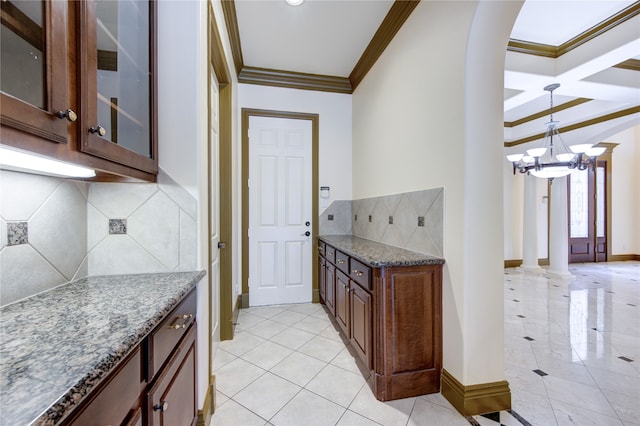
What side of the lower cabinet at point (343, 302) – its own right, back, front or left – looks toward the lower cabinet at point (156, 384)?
left

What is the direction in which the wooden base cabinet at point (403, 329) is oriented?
to the viewer's left

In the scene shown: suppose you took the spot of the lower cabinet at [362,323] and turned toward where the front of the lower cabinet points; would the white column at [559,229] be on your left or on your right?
on your right

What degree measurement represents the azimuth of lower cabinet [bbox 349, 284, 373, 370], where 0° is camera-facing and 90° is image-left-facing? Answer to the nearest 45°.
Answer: approximately 90°

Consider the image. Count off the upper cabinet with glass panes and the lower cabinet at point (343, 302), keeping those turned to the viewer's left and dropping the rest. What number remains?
1

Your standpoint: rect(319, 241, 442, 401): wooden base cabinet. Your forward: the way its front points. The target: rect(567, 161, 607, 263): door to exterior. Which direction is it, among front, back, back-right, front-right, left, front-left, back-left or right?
back-right

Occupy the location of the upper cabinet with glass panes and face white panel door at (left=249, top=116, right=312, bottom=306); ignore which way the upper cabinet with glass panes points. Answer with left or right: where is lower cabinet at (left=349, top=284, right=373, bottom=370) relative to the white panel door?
right

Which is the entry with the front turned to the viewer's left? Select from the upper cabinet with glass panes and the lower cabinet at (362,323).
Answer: the lower cabinet

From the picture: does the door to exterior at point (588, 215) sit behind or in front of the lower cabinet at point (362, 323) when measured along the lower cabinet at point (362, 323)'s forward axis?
behind

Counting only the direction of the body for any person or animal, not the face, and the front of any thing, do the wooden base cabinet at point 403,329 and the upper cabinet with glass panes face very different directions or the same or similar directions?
very different directions

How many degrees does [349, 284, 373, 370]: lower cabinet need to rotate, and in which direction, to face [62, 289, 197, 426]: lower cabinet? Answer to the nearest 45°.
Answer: approximately 45° to its left

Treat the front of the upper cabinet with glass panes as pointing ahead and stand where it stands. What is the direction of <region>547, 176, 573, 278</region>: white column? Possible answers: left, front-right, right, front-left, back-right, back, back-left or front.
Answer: front-left
